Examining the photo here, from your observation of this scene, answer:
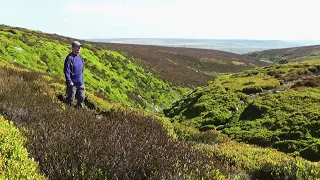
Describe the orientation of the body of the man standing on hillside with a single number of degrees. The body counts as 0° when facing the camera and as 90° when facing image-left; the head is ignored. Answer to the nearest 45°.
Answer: approximately 315°
